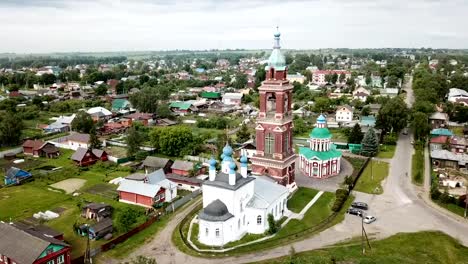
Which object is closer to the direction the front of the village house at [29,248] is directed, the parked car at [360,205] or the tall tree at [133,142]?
the parked car

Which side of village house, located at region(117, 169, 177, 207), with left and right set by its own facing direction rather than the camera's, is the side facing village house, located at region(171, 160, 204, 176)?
left

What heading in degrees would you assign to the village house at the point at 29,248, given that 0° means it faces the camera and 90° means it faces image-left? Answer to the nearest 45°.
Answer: approximately 315°

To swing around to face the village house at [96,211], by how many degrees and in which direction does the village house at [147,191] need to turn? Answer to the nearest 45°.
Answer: approximately 90° to its right

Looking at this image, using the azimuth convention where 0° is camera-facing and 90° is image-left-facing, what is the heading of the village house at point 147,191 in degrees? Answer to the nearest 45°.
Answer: approximately 315°

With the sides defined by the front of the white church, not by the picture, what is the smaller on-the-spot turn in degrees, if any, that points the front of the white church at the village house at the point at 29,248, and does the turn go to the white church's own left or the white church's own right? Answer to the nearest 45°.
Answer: approximately 180°

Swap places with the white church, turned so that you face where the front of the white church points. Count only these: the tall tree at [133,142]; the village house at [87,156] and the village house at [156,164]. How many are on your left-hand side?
3

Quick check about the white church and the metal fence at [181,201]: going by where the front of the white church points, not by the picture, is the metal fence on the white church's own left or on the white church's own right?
on the white church's own left

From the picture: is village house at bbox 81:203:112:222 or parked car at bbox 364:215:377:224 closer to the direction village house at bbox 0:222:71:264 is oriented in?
the parked car

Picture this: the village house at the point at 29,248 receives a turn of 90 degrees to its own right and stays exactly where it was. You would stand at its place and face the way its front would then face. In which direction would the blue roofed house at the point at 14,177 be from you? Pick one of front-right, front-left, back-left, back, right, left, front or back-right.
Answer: back-right

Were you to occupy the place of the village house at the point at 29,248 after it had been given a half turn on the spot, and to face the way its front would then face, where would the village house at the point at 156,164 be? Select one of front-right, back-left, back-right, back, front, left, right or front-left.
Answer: right

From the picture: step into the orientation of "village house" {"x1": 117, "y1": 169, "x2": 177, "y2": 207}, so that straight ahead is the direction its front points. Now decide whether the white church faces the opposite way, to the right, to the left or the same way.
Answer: to the left

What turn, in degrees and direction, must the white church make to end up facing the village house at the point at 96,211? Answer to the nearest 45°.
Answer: approximately 135° to its left

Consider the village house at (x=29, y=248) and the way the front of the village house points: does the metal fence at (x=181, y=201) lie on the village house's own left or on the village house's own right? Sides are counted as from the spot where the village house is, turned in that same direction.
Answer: on the village house's own left

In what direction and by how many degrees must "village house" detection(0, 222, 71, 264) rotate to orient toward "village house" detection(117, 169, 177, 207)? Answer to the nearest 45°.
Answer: approximately 90° to its left
